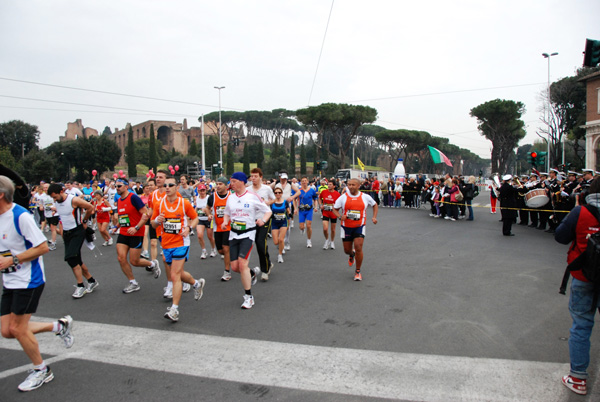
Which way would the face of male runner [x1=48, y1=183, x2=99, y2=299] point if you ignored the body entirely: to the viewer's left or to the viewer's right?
to the viewer's left

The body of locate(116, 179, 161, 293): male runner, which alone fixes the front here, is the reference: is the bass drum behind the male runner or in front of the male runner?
behind

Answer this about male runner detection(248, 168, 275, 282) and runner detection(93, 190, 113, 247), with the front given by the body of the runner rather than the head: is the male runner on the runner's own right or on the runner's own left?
on the runner's own left

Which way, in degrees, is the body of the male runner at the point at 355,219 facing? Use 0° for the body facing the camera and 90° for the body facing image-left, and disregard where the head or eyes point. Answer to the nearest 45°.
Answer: approximately 0°

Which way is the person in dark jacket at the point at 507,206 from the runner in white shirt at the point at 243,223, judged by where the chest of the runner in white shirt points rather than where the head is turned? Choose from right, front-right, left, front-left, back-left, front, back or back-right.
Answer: back

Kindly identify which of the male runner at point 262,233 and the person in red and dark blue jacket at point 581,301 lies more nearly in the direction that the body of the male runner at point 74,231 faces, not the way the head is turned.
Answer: the person in red and dark blue jacket

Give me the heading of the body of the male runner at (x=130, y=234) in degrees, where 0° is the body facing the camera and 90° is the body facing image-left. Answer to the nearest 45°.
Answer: approximately 45°

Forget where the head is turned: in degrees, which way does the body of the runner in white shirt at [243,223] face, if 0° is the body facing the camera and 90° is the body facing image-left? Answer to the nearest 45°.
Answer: approximately 45°

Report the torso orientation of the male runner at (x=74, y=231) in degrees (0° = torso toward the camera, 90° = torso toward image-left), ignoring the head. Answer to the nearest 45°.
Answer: approximately 45°

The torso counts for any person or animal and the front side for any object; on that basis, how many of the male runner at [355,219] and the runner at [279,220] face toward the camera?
2

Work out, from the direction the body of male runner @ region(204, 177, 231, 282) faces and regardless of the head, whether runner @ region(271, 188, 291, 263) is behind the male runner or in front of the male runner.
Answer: behind
